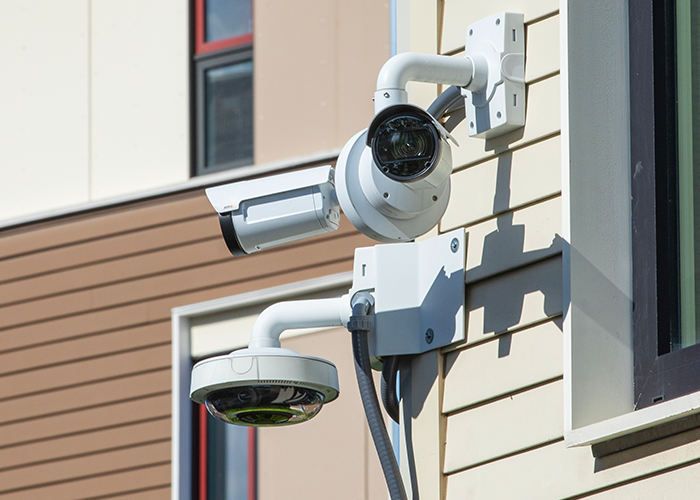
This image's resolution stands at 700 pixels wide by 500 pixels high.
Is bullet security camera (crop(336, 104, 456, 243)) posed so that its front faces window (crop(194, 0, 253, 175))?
no

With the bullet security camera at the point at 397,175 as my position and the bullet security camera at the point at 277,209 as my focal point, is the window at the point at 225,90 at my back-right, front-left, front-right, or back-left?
front-right

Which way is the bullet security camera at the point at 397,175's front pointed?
toward the camera
